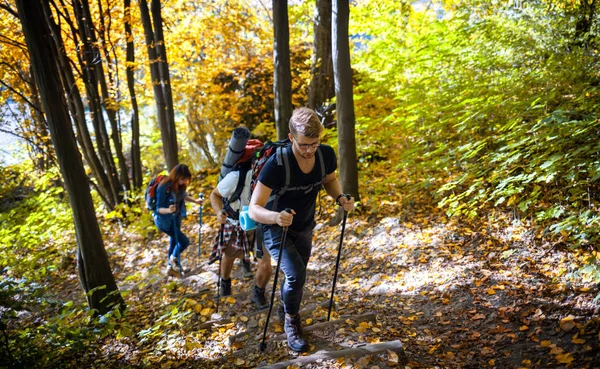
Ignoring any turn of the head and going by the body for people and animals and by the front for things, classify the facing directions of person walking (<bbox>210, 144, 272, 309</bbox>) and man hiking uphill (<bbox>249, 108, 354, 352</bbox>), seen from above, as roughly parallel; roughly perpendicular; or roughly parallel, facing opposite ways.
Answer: roughly parallel

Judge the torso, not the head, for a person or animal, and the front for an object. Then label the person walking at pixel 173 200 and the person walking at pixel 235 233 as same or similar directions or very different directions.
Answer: same or similar directions

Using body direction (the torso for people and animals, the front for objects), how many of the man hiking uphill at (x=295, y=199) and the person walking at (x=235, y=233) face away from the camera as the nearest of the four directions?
0

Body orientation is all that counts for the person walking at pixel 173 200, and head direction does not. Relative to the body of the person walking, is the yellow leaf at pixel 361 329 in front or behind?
in front

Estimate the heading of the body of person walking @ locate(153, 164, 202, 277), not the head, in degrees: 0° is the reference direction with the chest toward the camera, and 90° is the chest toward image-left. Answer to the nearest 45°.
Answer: approximately 315°

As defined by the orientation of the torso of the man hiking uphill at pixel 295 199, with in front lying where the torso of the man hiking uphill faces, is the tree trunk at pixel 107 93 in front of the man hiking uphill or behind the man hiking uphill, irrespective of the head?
behind

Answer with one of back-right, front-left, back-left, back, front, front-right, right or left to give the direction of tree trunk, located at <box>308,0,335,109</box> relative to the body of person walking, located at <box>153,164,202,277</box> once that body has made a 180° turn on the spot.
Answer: right

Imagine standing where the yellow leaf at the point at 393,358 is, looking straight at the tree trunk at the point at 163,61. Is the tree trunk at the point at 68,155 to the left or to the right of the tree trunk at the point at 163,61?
left

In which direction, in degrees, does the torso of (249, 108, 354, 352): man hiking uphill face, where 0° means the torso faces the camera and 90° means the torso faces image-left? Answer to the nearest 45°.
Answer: approximately 315°

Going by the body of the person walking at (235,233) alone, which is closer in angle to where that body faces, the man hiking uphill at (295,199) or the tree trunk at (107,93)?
the man hiking uphill

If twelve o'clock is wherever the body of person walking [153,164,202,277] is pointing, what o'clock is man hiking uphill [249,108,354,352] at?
The man hiking uphill is roughly at 1 o'clock from the person walking.
